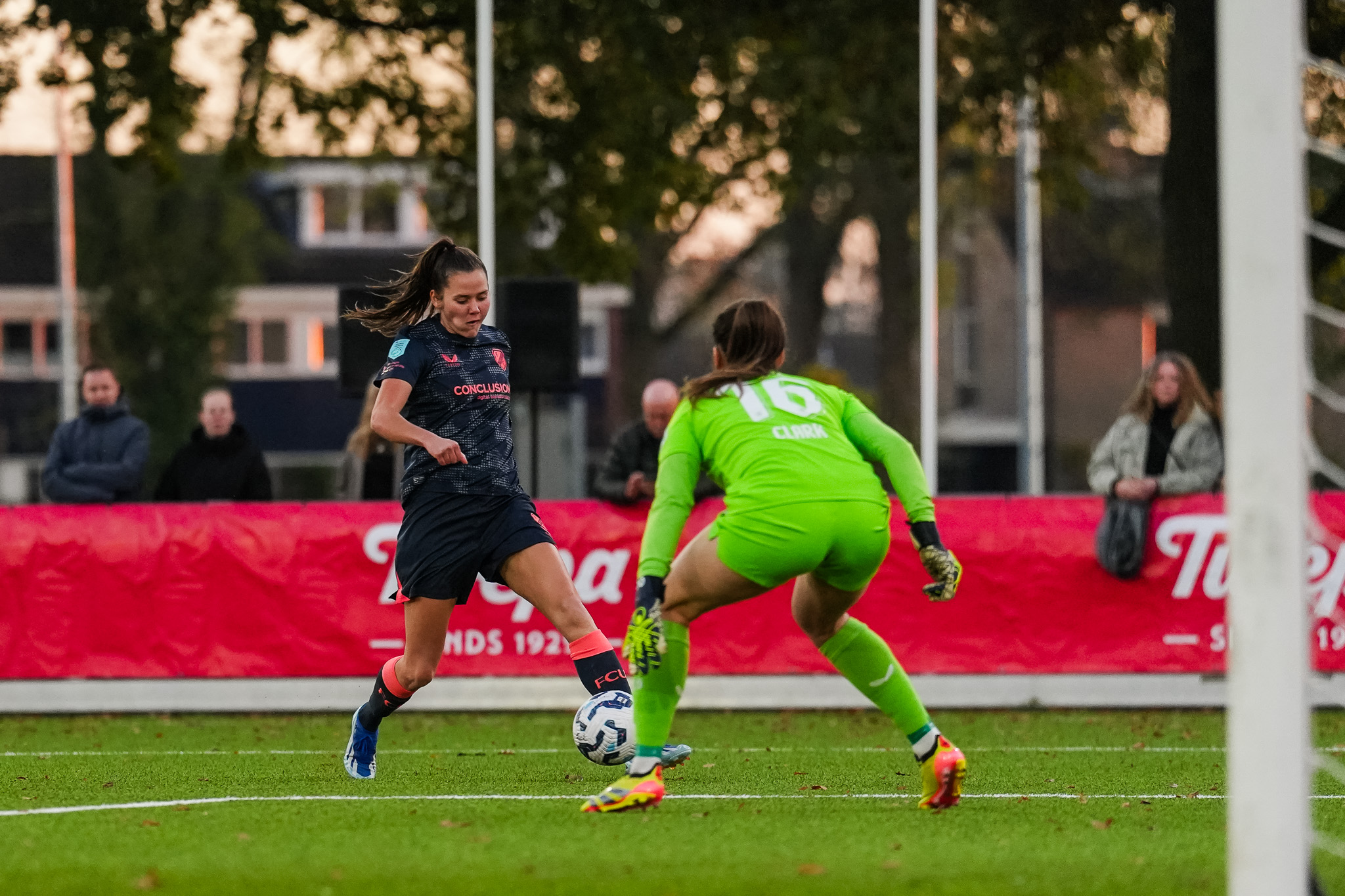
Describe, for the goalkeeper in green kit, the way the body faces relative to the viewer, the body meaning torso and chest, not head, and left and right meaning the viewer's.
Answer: facing away from the viewer and to the left of the viewer

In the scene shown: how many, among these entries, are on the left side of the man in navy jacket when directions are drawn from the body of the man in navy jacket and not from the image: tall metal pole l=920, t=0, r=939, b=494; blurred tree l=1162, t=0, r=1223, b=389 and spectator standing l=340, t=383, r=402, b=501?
3

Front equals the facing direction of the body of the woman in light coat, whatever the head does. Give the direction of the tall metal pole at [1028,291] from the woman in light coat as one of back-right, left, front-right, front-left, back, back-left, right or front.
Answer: back

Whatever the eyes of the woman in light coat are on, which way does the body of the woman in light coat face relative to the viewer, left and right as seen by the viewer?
facing the viewer

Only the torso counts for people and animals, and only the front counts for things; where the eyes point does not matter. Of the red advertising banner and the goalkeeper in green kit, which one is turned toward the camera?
the red advertising banner

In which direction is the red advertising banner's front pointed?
toward the camera

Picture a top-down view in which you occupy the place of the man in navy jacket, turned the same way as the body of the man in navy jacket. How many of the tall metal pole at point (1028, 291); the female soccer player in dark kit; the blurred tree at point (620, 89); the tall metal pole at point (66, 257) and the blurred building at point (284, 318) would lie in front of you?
1

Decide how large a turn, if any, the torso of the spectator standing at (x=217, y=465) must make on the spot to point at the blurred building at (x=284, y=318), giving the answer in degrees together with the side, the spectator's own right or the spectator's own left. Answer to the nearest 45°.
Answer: approximately 180°

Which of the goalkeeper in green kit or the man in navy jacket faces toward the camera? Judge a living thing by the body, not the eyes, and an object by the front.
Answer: the man in navy jacket

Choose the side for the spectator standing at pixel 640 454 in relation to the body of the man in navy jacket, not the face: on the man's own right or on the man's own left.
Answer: on the man's own left

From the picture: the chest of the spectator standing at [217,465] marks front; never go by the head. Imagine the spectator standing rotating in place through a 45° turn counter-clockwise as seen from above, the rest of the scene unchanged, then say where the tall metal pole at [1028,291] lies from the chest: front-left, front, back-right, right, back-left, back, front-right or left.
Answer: left

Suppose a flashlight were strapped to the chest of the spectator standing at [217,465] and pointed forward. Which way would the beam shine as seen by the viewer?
toward the camera

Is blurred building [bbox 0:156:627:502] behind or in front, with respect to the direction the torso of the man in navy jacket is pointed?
behind

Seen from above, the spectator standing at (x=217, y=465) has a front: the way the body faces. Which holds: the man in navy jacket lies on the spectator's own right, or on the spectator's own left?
on the spectator's own right

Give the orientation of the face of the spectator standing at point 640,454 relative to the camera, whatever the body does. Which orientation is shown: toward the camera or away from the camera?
toward the camera

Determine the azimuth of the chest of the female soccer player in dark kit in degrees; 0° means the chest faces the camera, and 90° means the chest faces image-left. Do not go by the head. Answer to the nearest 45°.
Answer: approximately 315°

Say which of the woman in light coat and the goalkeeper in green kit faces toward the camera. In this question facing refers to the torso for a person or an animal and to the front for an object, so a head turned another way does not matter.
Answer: the woman in light coat

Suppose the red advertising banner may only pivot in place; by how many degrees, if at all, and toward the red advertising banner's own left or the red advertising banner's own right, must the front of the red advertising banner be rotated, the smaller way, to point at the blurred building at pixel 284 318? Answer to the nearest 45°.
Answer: approximately 180°
